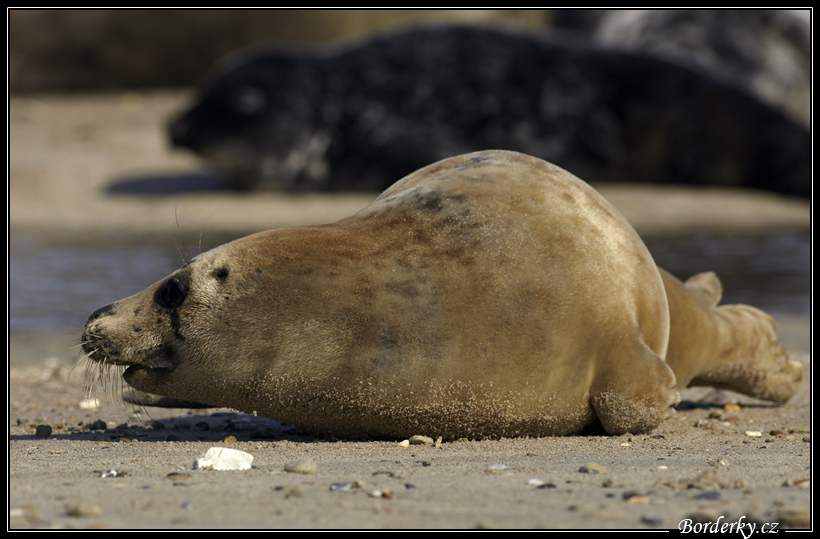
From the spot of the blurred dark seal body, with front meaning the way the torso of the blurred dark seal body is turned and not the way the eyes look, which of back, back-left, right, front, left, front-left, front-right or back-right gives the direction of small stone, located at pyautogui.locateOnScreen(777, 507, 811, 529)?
left

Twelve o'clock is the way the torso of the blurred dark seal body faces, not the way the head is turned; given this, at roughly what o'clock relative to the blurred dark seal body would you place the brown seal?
The brown seal is roughly at 9 o'clock from the blurred dark seal body.

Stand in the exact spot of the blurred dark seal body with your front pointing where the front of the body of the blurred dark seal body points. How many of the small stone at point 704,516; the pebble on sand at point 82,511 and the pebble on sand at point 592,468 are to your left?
3

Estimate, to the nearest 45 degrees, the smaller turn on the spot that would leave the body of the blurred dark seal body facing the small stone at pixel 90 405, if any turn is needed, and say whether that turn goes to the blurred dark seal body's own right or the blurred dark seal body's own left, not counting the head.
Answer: approximately 90° to the blurred dark seal body's own left

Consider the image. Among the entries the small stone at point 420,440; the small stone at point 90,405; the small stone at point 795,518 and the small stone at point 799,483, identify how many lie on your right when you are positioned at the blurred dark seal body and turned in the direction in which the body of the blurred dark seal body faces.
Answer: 0

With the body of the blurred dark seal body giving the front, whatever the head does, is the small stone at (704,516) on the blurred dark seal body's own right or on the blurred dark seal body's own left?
on the blurred dark seal body's own left

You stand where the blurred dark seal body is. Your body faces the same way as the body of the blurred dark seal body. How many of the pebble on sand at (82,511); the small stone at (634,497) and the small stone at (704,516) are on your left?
3

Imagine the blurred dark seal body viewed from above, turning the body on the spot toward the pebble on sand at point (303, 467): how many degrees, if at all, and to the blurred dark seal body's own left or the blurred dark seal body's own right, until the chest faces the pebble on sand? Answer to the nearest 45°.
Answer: approximately 90° to the blurred dark seal body's own left

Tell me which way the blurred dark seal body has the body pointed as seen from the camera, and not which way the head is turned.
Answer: to the viewer's left

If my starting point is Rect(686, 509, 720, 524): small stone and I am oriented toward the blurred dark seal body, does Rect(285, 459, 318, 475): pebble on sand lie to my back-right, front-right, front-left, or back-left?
front-left

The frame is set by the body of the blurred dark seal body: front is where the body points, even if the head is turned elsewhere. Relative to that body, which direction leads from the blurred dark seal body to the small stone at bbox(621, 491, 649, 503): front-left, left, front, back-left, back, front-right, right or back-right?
left

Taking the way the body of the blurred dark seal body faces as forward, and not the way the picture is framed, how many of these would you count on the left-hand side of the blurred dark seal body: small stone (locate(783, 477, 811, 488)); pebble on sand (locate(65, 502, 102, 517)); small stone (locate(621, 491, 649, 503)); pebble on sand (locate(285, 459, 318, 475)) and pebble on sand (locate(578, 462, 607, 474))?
5

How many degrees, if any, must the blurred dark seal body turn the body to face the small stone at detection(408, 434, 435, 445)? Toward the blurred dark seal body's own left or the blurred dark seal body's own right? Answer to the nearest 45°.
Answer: approximately 90° to the blurred dark seal body's own left

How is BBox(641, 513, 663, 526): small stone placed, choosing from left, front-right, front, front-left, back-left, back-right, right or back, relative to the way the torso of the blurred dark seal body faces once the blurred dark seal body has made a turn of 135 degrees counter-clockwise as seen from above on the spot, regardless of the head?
front-right

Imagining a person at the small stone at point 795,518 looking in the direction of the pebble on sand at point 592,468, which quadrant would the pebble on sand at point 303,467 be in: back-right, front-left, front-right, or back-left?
front-left
